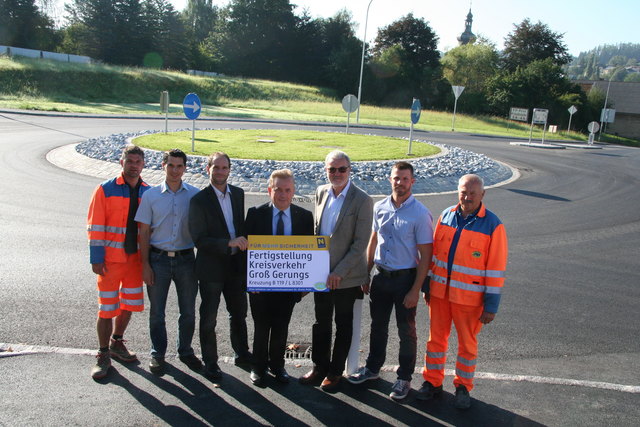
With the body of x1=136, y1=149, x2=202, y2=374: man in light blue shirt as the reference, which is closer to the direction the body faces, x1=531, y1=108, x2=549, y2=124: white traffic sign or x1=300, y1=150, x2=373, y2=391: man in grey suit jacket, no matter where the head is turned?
the man in grey suit jacket

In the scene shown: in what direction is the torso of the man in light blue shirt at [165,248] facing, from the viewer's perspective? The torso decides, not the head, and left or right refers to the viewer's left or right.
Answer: facing the viewer

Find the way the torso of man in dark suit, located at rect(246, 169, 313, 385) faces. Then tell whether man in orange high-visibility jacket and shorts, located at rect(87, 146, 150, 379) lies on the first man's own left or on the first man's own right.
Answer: on the first man's own right

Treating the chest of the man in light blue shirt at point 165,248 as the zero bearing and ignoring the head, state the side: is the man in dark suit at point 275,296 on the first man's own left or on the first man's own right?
on the first man's own left

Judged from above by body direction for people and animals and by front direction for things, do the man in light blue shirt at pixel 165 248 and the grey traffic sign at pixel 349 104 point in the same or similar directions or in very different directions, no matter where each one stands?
very different directions

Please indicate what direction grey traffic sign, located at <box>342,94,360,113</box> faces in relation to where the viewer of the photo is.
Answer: facing away from the viewer

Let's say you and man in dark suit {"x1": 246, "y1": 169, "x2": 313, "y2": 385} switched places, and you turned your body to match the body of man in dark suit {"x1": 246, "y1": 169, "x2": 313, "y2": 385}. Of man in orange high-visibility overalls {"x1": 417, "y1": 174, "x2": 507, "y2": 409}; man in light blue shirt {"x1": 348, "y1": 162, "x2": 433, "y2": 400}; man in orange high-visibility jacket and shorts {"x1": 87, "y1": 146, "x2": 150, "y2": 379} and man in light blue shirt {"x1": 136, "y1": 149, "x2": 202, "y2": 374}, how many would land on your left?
2

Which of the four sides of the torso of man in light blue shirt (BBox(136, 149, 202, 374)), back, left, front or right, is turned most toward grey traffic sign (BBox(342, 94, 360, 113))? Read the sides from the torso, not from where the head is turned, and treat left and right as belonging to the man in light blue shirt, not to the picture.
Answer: back

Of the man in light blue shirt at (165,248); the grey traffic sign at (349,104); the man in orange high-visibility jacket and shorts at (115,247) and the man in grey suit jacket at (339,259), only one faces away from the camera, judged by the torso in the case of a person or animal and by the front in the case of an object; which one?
the grey traffic sign

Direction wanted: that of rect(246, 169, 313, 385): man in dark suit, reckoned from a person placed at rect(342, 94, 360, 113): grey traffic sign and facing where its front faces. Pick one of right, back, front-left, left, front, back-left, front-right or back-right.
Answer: back

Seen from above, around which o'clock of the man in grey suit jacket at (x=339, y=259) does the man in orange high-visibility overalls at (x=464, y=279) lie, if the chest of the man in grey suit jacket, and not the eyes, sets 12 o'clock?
The man in orange high-visibility overalls is roughly at 8 o'clock from the man in grey suit jacket.
